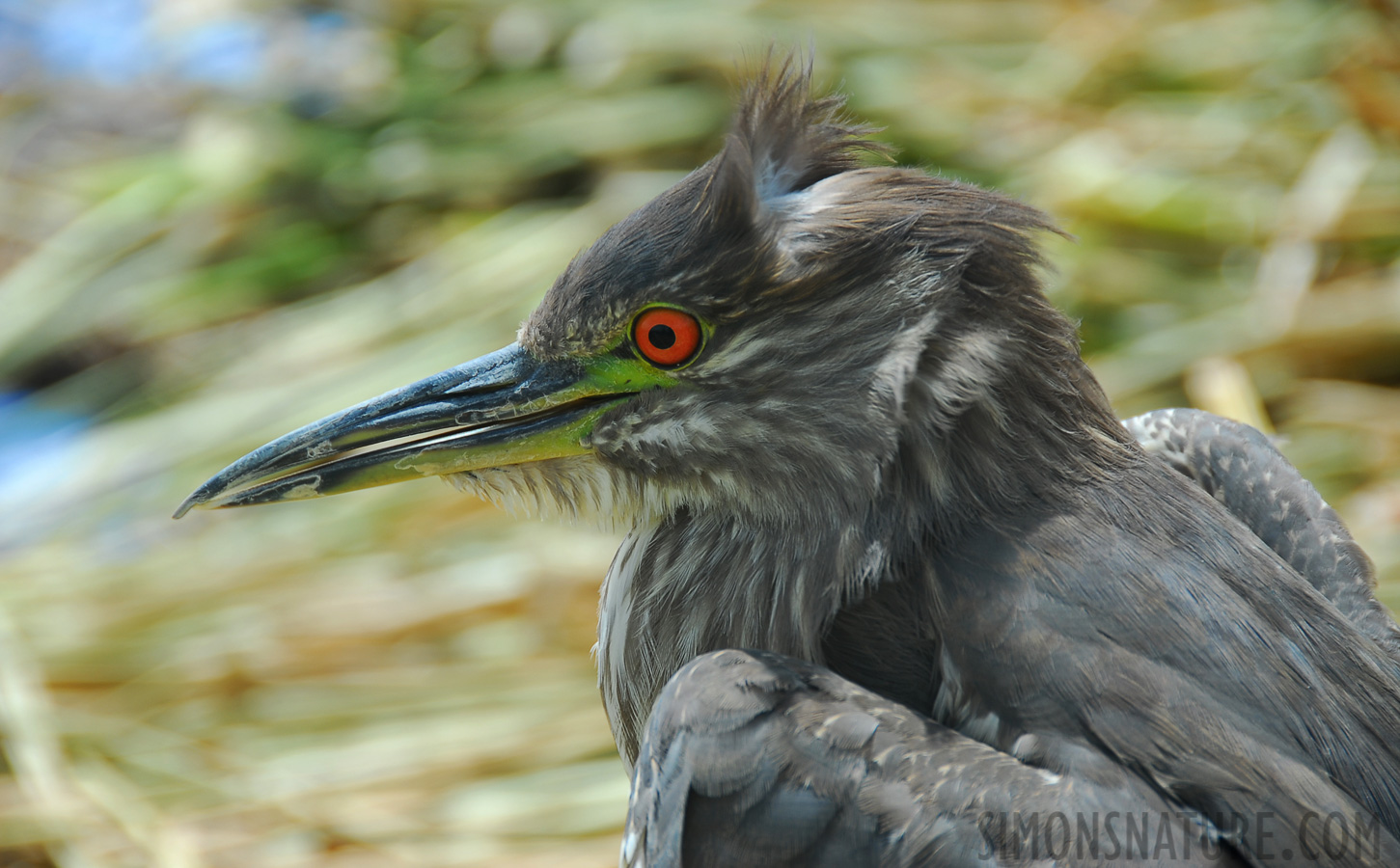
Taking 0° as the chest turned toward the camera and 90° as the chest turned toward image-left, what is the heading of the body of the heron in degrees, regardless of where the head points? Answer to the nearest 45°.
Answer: approximately 90°
